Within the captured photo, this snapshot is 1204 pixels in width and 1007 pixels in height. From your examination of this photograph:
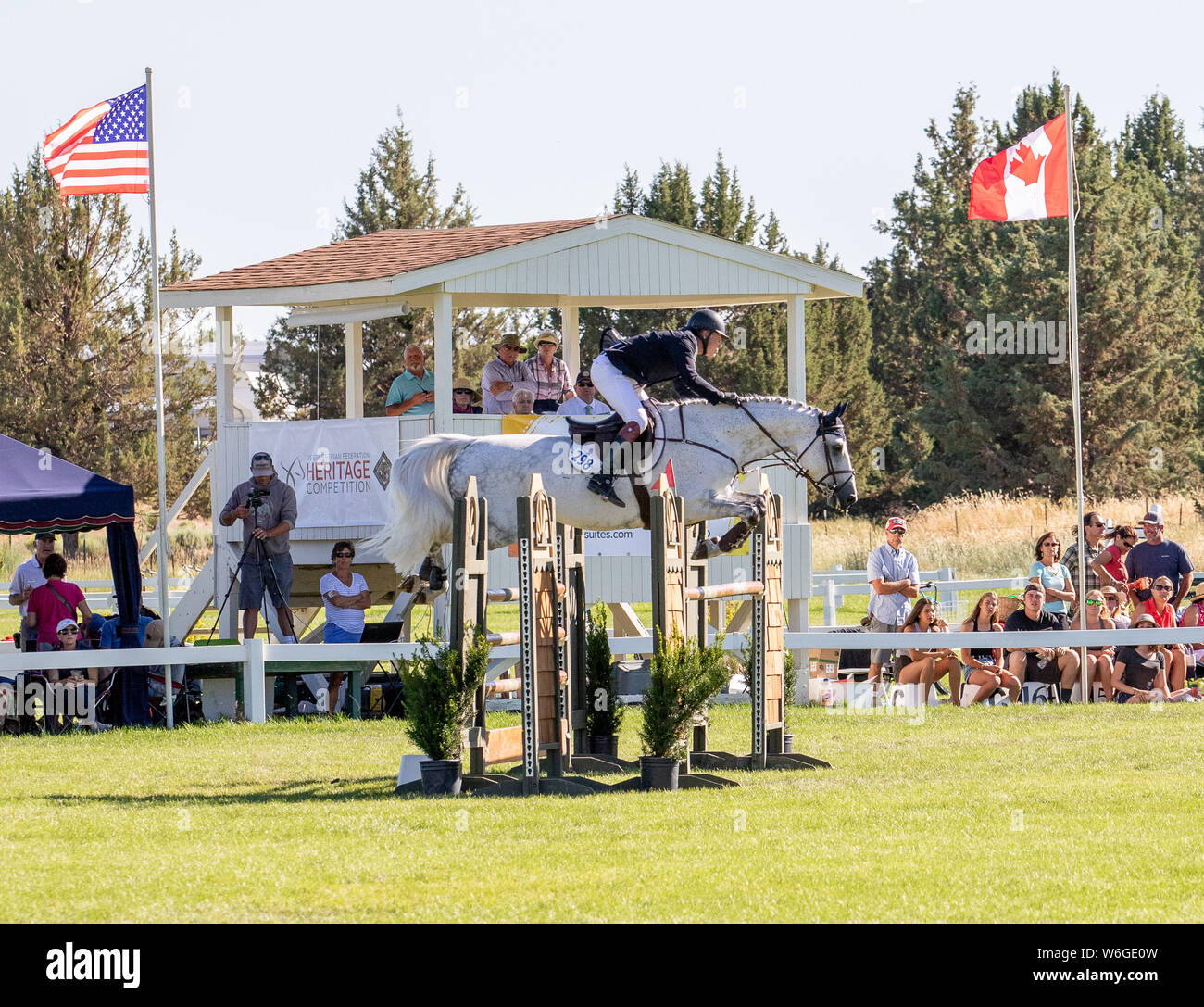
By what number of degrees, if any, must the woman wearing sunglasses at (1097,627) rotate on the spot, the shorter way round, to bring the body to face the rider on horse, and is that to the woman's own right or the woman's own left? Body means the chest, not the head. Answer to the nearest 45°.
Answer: approximately 45° to the woman's own right

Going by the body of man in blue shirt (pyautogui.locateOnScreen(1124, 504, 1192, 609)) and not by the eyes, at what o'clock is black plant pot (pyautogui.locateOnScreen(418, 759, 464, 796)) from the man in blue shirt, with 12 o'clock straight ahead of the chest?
The black plant pot is roughly at 1 o'clock from the man in blue shirt.

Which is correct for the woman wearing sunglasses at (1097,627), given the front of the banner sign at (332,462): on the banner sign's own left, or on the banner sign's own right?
on the banner sign's own left

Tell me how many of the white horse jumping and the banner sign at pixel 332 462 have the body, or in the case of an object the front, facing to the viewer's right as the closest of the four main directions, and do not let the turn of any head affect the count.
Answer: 1

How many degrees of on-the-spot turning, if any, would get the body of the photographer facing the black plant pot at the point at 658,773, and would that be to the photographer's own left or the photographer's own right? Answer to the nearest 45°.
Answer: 0° — they already face it

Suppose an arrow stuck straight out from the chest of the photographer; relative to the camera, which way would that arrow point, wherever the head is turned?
toward the camera

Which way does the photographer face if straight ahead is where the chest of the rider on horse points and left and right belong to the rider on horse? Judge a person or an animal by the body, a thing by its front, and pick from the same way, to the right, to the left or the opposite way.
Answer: to the right

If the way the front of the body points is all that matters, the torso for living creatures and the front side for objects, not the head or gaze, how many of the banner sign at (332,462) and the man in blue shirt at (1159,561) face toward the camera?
2

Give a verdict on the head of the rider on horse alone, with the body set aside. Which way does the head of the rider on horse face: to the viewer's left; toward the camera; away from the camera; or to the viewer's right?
to the viewer's right

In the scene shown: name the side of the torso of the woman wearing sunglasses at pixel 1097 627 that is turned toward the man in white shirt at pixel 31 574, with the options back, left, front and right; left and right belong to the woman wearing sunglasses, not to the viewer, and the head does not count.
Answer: right

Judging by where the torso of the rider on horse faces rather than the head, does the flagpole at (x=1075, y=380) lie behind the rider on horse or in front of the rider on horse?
in front

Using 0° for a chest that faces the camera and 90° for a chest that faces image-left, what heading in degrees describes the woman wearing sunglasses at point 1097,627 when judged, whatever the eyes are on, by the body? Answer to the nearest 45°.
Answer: approximately 0°

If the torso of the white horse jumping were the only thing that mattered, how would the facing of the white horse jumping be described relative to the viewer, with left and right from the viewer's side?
facing to the right of the viewer

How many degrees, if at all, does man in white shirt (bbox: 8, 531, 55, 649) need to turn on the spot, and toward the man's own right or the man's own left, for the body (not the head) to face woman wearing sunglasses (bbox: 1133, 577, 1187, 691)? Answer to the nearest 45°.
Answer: approximately 45° to the man's own left

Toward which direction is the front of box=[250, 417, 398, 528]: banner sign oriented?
toward the camera
